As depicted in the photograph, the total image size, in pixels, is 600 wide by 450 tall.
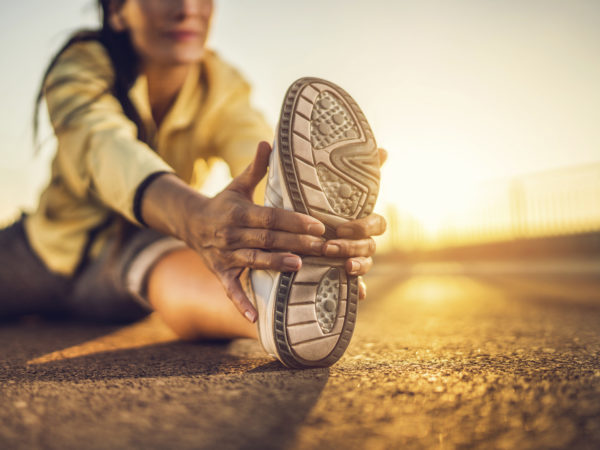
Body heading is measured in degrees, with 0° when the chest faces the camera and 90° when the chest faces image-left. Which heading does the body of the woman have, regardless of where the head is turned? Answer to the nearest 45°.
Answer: approximately 315°
